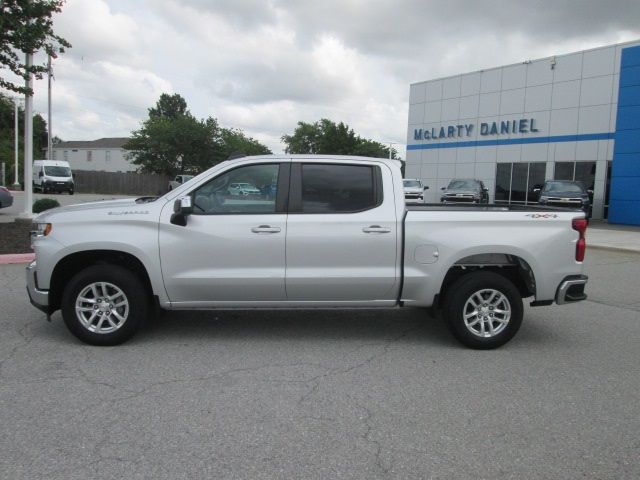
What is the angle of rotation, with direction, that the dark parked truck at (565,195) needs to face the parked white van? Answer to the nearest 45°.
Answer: approximately 90° to its right

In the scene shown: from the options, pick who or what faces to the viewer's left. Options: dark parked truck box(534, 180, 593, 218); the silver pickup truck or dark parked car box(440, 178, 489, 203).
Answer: the silver pickup truck

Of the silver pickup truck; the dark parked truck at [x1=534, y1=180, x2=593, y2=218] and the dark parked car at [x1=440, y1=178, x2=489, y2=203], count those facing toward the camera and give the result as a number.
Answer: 2

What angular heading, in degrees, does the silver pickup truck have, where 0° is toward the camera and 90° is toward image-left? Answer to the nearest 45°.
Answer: approximately 90°

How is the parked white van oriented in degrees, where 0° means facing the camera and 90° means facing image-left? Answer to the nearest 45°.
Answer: approximately 315°

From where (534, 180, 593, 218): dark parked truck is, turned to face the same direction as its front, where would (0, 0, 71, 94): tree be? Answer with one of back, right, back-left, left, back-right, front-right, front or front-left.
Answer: front-right

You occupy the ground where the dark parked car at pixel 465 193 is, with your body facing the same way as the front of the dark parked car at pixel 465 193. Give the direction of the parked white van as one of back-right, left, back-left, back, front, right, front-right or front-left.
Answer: right

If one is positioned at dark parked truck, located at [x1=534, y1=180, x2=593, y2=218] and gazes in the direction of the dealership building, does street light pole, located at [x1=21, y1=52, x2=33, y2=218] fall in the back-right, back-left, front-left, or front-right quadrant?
back-left

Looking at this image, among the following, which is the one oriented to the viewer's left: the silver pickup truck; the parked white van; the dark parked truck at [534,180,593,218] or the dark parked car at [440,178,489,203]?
the silver pickup truck

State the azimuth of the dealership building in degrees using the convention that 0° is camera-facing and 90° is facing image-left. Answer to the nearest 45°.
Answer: approximately 45°

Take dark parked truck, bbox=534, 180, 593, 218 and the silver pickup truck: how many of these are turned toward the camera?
1
